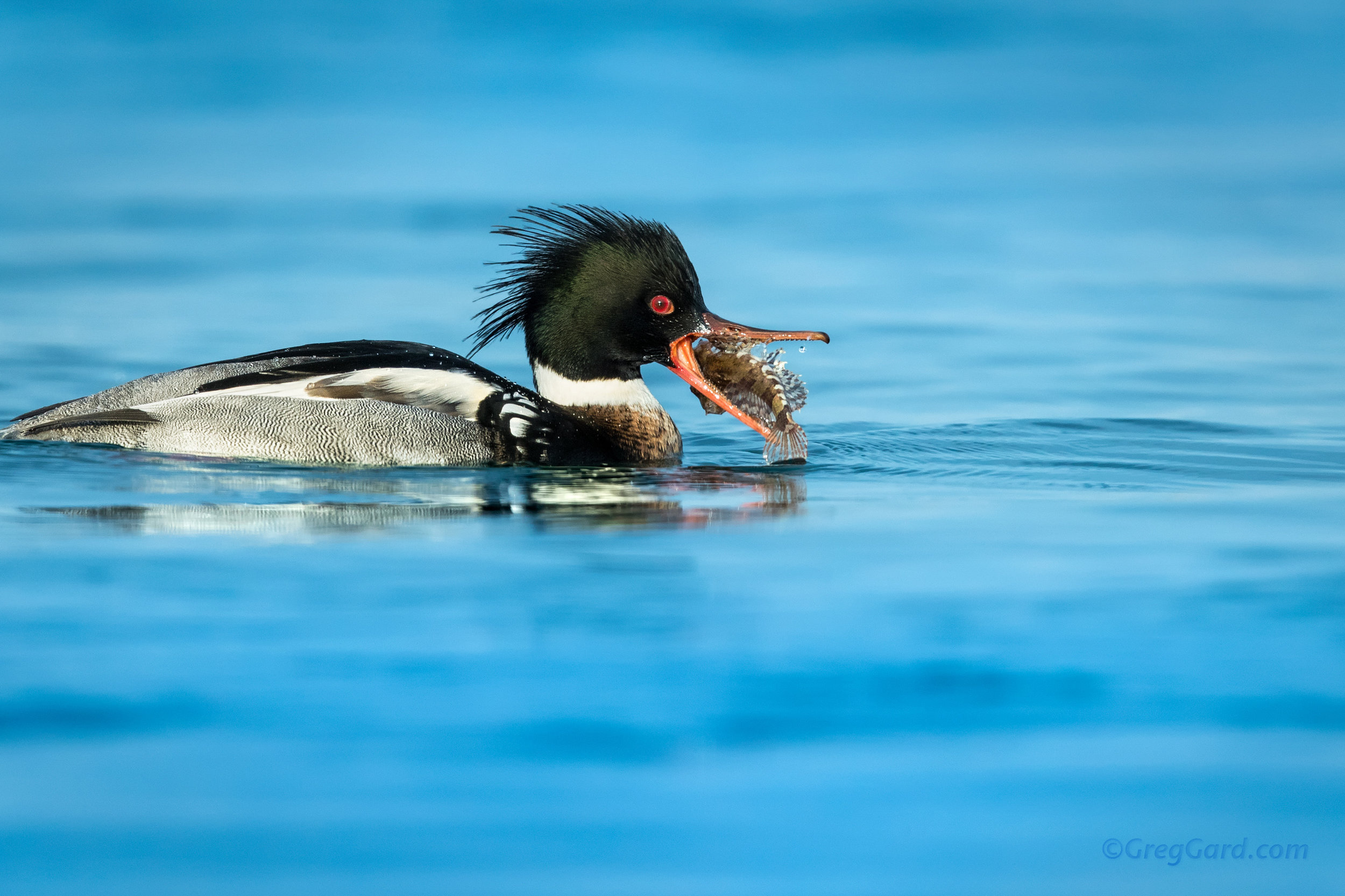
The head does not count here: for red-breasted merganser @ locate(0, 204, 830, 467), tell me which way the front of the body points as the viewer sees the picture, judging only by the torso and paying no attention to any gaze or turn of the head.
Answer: to the viewer's right
